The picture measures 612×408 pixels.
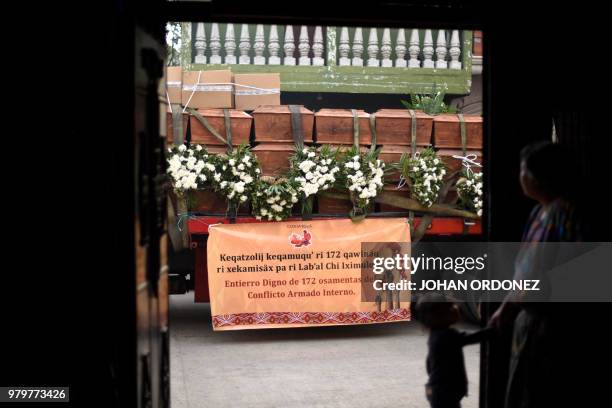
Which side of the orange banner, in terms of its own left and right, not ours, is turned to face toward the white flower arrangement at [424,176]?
left

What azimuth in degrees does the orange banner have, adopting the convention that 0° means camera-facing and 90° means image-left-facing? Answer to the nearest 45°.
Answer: approximately 0°

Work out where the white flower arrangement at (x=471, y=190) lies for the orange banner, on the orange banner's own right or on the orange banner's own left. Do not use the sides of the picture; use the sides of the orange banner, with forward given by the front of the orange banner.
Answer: on the orange banner's own left

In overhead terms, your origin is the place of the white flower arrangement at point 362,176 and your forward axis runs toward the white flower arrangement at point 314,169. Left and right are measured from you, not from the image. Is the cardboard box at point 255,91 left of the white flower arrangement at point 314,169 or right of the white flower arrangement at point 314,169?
right
